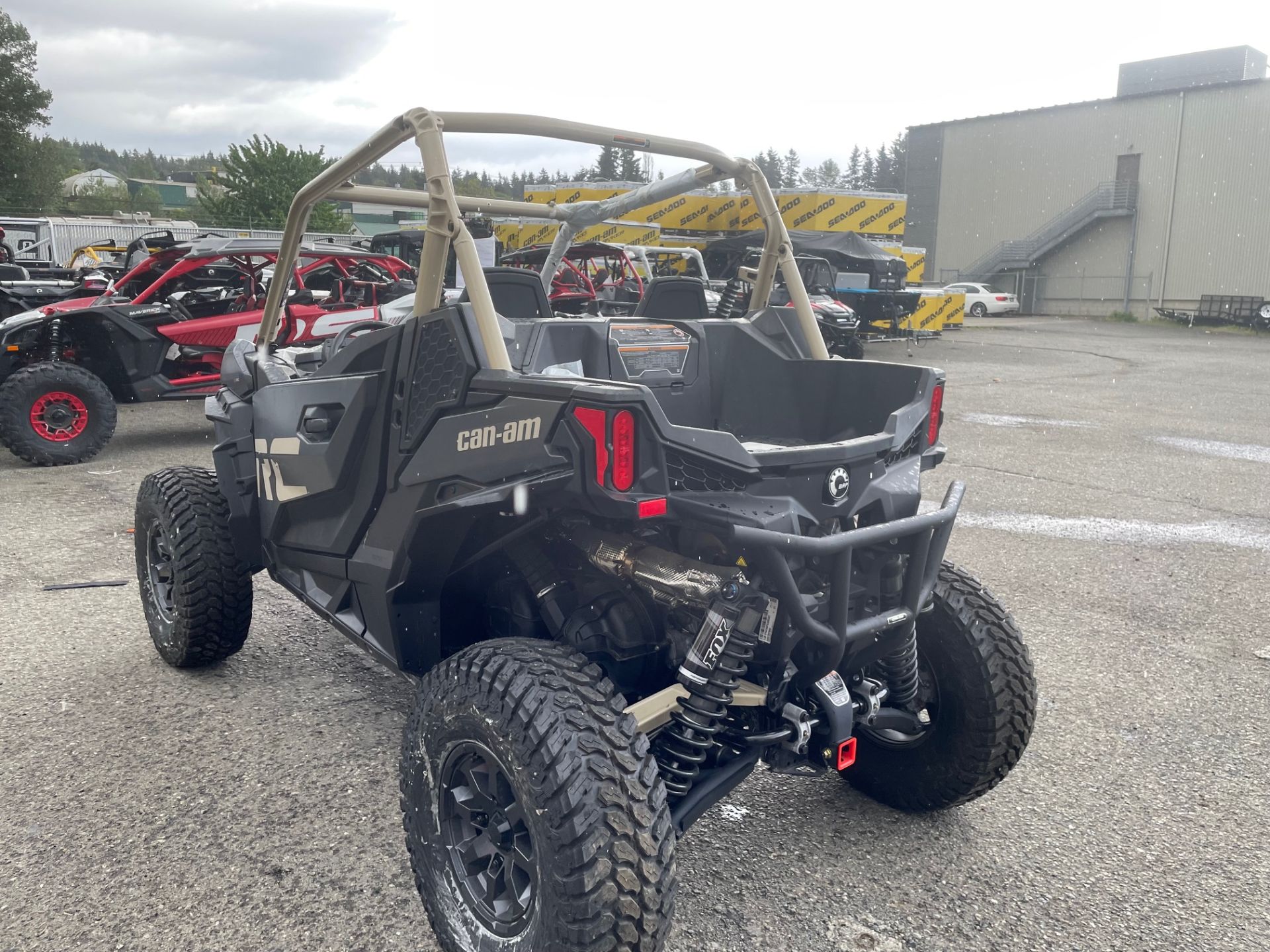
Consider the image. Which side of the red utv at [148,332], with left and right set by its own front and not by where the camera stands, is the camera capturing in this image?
left

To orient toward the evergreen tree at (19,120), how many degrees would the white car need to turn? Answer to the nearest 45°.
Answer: approximately 45° to its left

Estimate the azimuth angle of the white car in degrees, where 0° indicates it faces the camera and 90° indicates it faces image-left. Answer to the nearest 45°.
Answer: approximately 135°

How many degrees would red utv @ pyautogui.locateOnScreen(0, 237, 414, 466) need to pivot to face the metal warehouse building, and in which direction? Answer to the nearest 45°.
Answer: approximately 135° to its right

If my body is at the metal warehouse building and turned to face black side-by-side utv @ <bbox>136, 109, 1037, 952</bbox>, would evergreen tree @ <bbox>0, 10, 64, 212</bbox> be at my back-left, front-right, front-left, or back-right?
front-right

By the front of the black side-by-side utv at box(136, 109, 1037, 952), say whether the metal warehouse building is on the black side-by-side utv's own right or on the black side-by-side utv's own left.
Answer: on the black side-by-side utv's own right

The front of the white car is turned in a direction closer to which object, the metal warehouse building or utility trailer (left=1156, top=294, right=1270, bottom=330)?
the metal warehouse building

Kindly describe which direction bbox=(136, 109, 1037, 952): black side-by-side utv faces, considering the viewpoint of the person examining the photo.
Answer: facing away from the viewer and to the left of the viewer

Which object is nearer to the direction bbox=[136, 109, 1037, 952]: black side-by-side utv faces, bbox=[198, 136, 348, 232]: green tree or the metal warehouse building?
the green tree

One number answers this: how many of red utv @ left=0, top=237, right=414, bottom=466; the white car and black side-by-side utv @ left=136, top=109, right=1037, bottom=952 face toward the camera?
0
